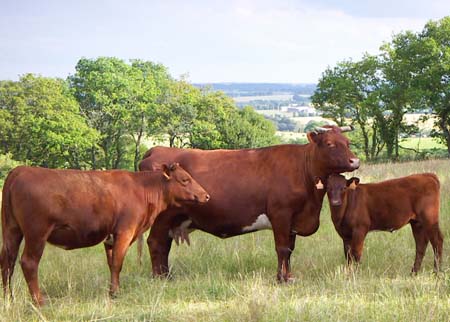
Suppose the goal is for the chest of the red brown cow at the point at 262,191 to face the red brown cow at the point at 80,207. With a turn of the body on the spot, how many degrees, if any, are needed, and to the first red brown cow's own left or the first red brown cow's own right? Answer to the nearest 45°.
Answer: approximately 135° to the first red brown cow's own right

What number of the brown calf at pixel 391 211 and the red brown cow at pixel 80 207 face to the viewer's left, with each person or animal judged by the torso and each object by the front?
1

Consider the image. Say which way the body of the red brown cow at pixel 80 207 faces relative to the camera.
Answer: to the viewer's right

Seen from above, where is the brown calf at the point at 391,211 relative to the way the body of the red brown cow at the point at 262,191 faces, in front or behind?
in front

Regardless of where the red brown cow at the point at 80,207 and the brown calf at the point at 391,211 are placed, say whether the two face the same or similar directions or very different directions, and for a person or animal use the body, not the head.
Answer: very different directions

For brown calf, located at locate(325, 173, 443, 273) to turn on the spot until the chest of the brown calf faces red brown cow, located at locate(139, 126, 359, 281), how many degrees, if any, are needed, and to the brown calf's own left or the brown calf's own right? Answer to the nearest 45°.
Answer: approximately 45° to the brown calf's own left

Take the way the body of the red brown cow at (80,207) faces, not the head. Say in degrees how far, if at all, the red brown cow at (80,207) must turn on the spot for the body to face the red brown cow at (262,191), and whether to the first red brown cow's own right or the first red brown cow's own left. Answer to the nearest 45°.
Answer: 0° — it already faces it

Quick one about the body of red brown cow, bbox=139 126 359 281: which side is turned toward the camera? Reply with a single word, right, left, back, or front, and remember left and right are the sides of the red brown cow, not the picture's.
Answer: right

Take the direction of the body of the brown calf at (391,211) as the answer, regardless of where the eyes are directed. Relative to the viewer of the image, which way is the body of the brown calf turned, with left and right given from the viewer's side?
facing to the left of the viewer

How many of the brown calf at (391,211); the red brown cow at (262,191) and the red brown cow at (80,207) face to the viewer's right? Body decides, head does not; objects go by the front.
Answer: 2

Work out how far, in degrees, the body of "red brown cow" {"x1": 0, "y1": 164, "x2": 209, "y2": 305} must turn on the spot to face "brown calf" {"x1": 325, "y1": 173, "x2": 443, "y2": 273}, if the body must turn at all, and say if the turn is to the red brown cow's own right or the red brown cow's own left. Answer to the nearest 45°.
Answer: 0° — it already faces it

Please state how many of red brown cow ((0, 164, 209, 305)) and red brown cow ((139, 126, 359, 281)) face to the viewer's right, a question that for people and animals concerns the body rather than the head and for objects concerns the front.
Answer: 2
